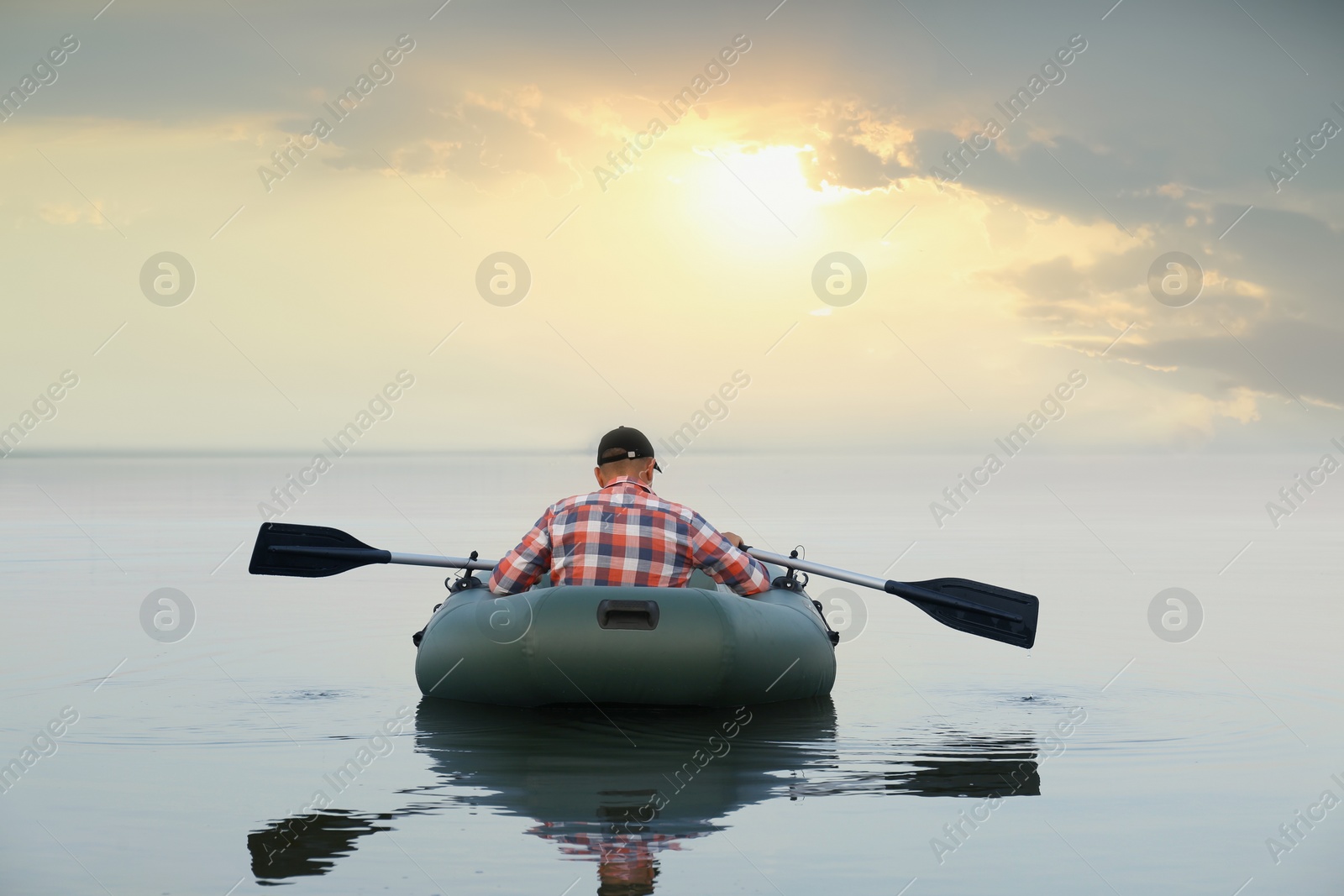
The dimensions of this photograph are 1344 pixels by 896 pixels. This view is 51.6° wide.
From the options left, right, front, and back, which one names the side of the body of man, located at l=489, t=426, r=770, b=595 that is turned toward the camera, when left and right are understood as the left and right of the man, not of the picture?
back

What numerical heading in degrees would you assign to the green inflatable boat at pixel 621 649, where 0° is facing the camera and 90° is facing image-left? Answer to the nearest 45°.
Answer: approximately 0°
